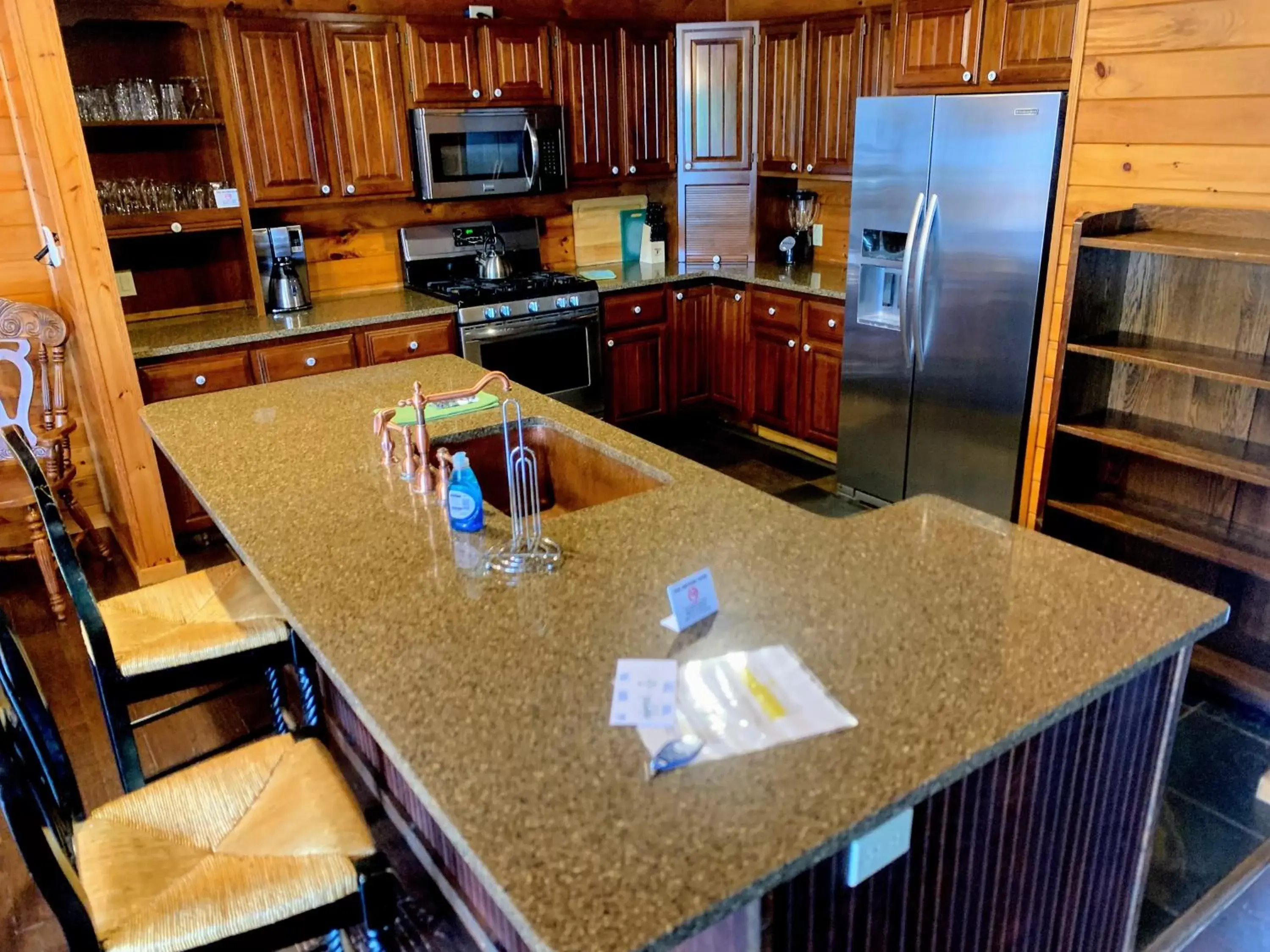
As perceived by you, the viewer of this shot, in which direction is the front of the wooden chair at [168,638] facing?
facing to the right of the viewer

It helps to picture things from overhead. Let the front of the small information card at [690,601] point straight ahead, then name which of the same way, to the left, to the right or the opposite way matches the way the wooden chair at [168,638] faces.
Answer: to the left

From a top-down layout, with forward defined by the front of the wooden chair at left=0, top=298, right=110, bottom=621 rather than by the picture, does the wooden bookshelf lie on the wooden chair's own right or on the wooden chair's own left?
on the wooden chair's own left

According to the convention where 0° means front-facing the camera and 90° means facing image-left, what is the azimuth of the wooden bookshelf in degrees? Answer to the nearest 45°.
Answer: approximately 45°

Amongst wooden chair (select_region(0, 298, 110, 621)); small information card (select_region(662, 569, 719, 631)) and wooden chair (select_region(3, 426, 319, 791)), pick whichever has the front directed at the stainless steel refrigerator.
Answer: wooden chair (select_region(3, 426, 319, 791))

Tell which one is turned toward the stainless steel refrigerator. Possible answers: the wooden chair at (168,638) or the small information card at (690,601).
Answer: the wooden chair

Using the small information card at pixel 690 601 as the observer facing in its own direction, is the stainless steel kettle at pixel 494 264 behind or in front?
behind
